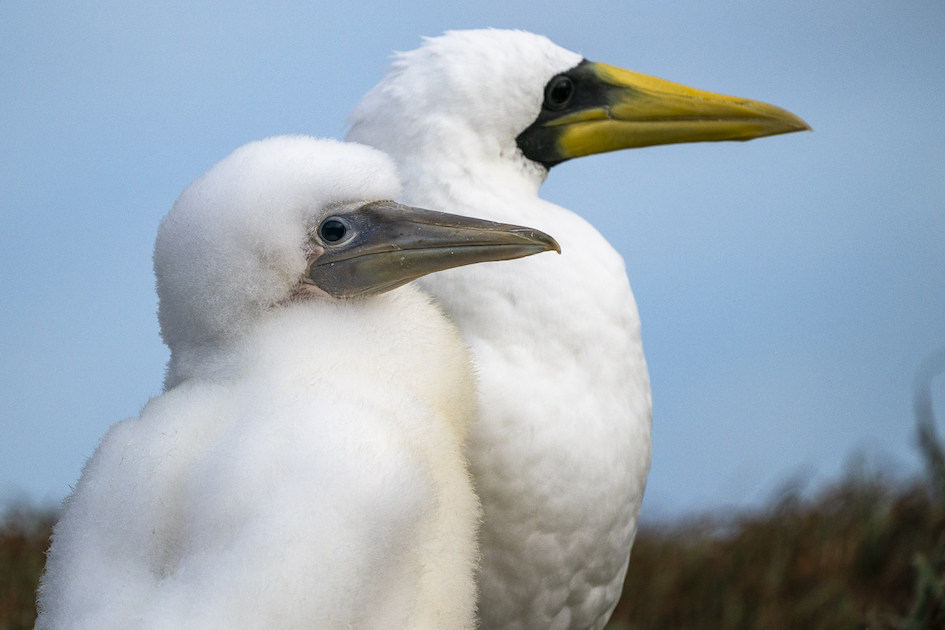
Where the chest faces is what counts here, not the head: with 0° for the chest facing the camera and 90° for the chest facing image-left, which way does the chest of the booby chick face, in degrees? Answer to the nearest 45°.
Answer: approximately 270°

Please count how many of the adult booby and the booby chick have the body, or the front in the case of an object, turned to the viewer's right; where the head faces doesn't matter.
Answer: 2

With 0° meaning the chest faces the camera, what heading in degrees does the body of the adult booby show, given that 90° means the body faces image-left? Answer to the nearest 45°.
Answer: approximately 270°

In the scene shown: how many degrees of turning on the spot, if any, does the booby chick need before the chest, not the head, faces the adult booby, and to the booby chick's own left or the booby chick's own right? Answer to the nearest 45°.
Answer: approximately 45° to the booby chick's own left

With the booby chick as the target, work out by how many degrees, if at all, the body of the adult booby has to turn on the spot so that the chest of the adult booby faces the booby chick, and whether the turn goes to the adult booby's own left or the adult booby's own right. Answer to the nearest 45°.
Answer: approximately 90° to the adult booby's own right
